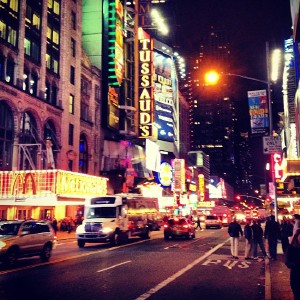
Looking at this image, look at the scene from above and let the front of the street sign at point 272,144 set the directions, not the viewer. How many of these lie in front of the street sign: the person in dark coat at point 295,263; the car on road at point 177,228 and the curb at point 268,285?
2

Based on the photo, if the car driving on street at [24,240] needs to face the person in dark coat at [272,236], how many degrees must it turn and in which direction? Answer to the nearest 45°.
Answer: approximately 135° to its left

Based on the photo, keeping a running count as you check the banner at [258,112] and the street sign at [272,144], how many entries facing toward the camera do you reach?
2

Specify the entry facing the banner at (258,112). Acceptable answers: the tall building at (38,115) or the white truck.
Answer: the tall building

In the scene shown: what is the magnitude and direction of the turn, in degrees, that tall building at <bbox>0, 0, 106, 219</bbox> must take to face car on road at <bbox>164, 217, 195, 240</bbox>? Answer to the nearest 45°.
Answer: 0° — it already faces it

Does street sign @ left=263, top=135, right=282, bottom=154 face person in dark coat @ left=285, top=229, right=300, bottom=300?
yes

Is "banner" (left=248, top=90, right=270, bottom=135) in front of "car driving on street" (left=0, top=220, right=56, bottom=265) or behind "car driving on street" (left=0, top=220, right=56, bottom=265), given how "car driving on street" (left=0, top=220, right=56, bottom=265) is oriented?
behind

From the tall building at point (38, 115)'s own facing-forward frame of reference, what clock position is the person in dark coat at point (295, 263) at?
The person in dark coat is roughly at 1 o'clock from the tall building.

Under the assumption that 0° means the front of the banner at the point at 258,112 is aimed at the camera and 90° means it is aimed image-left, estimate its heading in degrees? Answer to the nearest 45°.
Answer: approximately 0°

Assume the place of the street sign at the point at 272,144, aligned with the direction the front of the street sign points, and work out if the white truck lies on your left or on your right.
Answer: on your right

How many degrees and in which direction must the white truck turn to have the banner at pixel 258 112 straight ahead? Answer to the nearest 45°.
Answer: approximately 90° to its left
